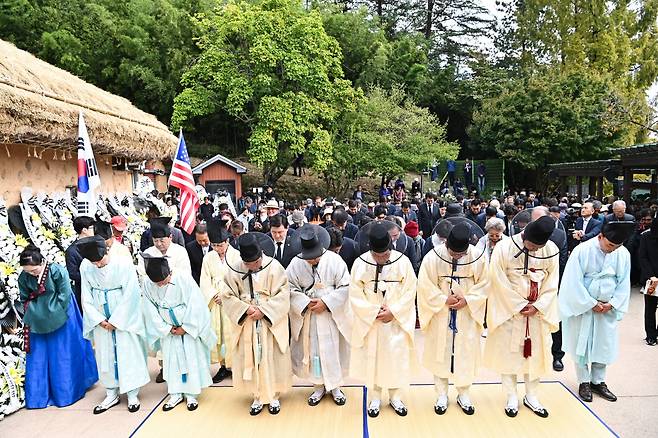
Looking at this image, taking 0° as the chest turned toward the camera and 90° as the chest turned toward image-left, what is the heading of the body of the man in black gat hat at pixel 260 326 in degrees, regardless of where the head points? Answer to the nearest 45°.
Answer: approximately 0°

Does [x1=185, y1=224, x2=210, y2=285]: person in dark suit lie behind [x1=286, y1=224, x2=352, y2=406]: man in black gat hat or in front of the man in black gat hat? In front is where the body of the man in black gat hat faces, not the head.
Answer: behind

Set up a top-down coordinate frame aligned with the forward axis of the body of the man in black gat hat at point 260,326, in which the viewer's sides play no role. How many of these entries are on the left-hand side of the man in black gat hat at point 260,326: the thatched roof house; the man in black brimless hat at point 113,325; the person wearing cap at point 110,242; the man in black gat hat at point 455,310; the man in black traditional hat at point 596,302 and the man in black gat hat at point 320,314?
3

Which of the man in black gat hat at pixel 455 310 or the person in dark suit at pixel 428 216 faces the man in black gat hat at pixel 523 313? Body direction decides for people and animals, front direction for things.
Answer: the person in dark suit

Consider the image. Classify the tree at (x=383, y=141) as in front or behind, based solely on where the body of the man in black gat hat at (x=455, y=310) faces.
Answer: behind

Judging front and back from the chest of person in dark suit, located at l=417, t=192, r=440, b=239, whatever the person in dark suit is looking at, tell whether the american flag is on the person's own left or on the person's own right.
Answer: on the person's own right

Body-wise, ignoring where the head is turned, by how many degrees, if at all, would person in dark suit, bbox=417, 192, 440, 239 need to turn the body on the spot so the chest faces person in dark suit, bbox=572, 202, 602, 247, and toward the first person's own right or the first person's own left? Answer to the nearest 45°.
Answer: approximately 45° to the first person's own left

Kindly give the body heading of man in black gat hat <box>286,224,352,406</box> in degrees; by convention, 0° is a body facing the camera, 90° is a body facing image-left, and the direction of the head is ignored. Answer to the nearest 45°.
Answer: approximately 0°

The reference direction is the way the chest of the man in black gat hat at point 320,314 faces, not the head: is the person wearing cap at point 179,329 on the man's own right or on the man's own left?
on the man's own right

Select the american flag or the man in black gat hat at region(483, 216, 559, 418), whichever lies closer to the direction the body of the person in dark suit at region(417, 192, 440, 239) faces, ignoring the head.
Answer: the man in black gat hat

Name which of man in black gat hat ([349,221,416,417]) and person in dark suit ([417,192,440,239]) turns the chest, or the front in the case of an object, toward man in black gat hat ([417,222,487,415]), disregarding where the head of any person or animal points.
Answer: the person in dark suit
